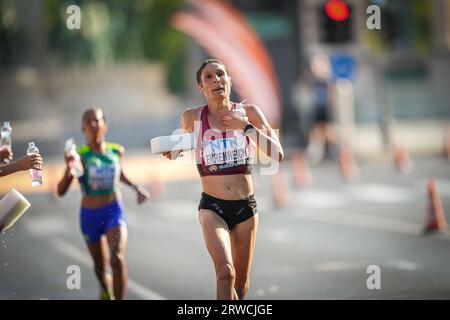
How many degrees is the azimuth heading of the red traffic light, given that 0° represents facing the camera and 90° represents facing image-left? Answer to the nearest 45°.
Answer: approximately 0°
